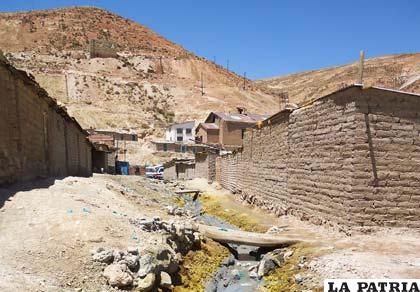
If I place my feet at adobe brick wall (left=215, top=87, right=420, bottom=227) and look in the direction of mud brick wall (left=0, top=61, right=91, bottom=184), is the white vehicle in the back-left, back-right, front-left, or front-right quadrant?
front-right

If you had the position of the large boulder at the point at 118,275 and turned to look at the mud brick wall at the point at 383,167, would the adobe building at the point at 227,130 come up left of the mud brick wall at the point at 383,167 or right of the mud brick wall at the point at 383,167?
left

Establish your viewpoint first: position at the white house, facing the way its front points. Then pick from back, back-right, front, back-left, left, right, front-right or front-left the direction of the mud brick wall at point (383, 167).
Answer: front

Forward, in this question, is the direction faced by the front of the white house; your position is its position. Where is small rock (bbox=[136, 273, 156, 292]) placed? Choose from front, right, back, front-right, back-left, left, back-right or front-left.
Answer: front

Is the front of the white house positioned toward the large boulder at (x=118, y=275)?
yes

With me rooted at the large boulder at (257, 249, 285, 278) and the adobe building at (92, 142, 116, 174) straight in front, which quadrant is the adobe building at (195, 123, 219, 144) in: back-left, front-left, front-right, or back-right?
front-right

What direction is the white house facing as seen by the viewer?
toward the camera

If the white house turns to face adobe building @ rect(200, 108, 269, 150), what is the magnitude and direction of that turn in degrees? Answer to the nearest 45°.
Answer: approximately 45° to its left

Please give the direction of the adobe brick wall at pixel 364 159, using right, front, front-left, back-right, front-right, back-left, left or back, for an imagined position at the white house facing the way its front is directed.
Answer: front

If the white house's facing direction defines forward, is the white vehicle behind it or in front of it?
in front

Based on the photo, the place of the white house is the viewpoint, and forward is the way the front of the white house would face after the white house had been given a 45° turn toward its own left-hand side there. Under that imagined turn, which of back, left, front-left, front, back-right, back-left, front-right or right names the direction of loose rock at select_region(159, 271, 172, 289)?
front-right

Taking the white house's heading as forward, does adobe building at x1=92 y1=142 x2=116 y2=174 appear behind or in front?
in front

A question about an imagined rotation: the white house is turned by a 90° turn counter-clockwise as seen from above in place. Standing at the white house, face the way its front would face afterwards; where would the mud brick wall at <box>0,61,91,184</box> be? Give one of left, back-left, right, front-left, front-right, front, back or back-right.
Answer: right

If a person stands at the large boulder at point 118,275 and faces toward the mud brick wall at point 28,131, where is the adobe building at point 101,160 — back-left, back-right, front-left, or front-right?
front-right
